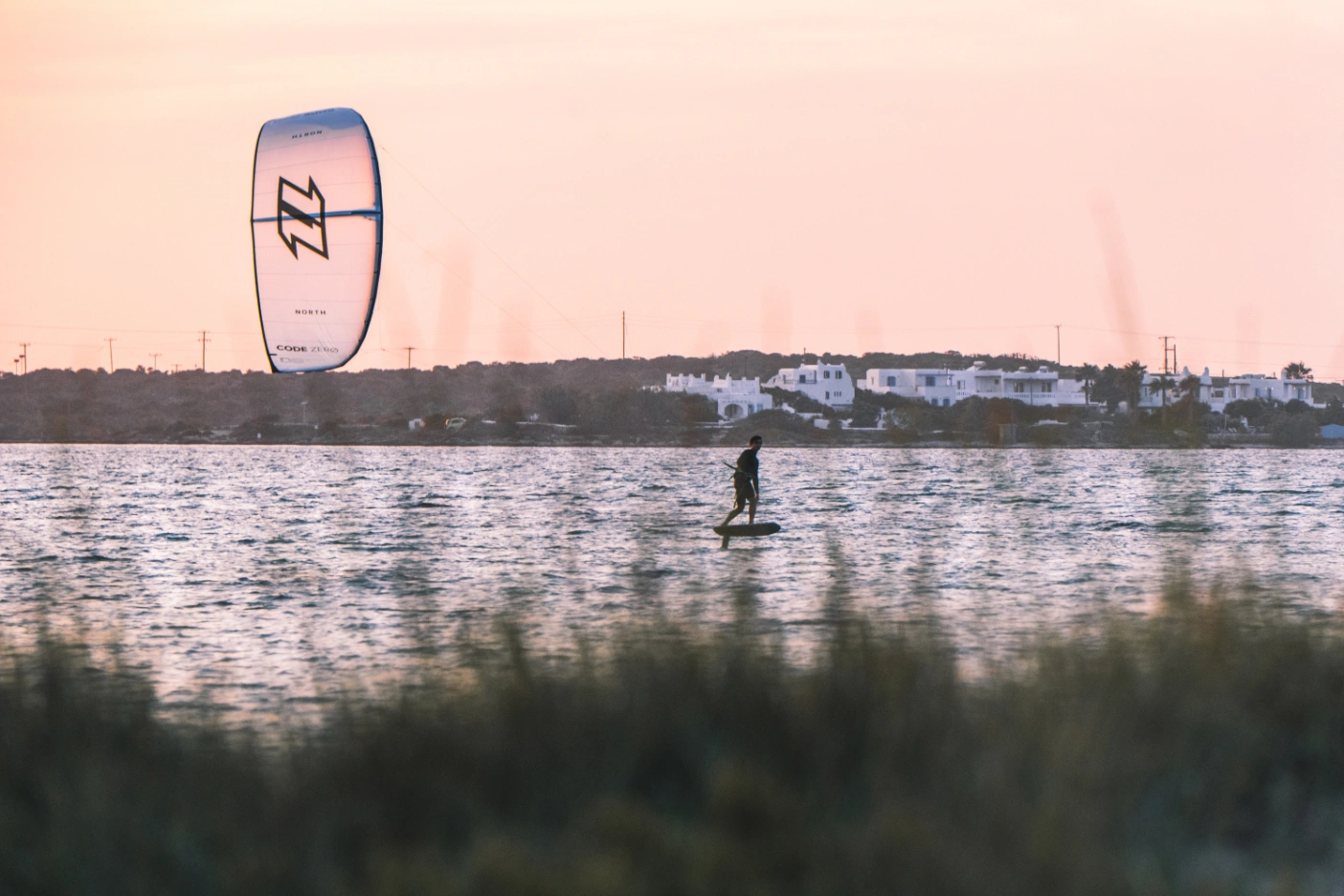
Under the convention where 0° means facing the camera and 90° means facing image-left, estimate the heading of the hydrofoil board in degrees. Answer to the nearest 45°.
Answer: approximately 270°
